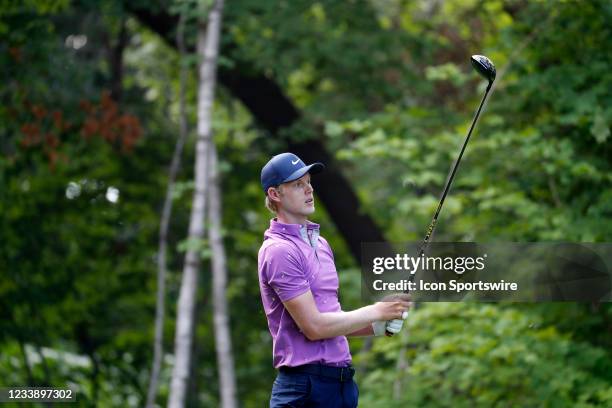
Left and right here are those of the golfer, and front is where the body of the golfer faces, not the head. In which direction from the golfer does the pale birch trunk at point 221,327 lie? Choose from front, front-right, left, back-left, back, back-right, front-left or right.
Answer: back-left

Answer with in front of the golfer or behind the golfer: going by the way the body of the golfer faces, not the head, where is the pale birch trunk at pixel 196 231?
behind

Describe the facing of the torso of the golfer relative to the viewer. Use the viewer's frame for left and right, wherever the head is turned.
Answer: facing the viewer and to the right of the viewer
